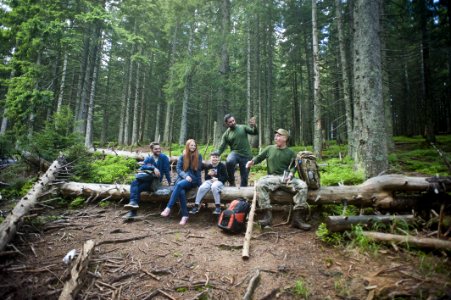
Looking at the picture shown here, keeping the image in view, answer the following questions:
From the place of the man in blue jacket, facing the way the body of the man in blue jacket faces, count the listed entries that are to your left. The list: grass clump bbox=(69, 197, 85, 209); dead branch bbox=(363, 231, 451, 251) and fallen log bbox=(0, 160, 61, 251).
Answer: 1

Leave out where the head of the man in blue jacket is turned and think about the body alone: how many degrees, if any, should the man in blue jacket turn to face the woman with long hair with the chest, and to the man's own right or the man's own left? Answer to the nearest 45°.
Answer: approximately 135° to the man's own left

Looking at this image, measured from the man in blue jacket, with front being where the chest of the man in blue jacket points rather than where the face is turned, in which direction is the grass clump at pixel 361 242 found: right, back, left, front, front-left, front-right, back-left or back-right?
left

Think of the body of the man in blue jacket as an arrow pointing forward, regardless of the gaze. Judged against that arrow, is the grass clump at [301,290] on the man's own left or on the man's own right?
on the man's own left

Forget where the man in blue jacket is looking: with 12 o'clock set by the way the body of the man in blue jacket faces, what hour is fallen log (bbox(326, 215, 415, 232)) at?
The fallen log is roughly at 9 o'clock from the man in blue jacket.

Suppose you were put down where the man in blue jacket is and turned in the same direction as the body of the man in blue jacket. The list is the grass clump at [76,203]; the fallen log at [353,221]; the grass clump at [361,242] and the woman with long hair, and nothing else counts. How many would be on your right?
1

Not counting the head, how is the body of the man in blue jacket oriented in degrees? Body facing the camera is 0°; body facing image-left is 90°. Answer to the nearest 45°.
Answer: approximately 45°

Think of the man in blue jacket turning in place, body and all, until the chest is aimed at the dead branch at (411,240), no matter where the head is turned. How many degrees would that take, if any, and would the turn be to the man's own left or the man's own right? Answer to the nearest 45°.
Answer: approximately 90° to the man's own left

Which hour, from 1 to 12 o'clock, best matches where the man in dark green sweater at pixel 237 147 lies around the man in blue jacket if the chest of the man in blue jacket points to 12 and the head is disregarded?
The man in dark green sweater is roughly at 8 o'clock from the man in blue jacket.

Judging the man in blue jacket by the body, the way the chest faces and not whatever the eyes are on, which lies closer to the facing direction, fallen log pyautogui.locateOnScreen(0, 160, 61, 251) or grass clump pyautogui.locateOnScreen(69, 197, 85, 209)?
the fallen log
